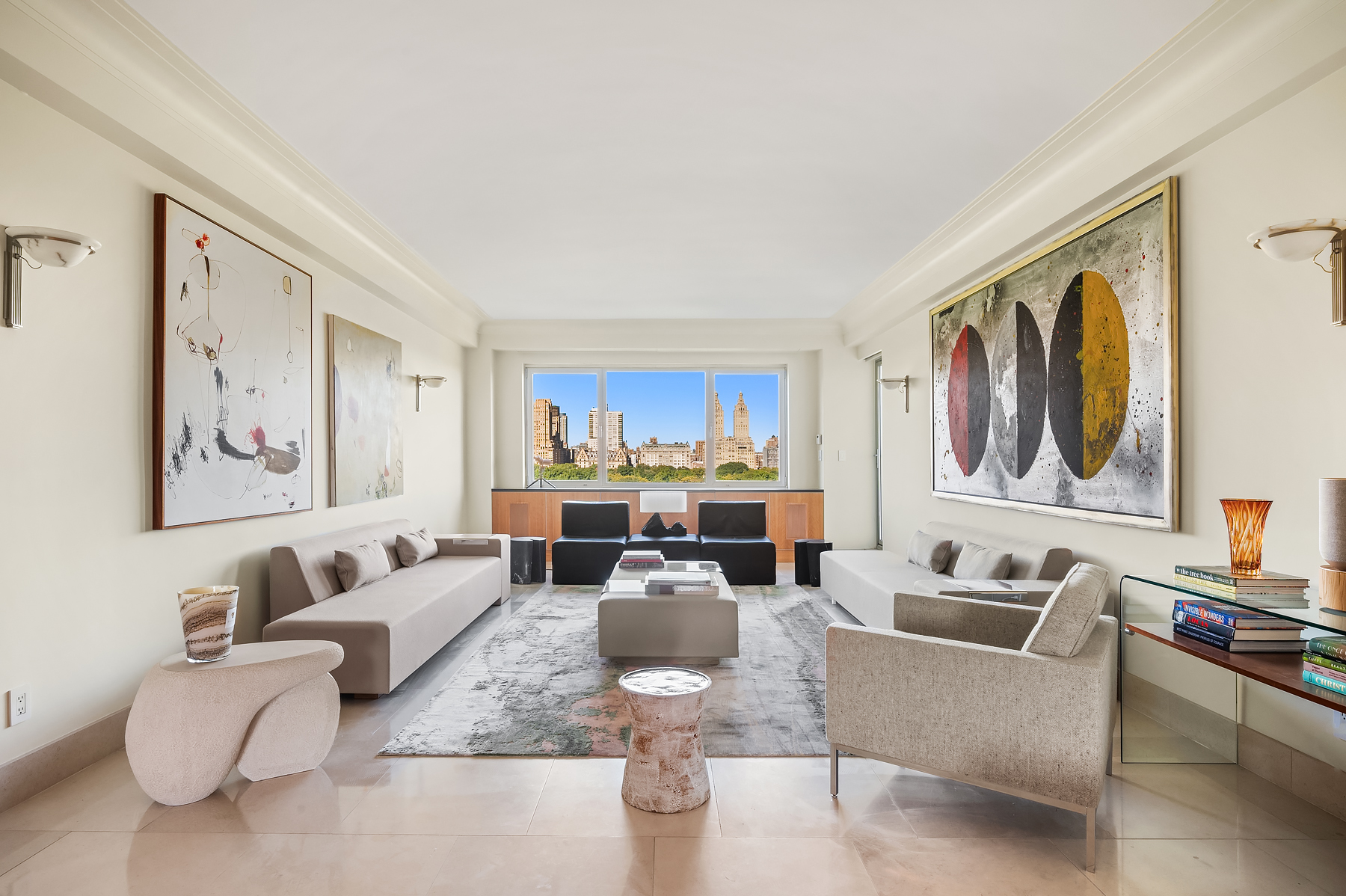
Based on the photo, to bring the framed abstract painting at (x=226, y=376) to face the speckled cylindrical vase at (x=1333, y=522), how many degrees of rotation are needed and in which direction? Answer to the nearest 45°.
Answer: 0° — it already faces it

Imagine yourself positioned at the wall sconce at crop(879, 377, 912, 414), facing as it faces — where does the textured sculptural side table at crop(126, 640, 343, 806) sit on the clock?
The textured sculptural side table is roughly at 10 o'clock from the wall sconce.

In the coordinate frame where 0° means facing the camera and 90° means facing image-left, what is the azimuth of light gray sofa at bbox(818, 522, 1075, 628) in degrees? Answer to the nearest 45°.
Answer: approximately 45°

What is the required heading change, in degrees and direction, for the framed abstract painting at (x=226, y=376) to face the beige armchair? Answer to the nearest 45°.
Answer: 0° — it already faces it

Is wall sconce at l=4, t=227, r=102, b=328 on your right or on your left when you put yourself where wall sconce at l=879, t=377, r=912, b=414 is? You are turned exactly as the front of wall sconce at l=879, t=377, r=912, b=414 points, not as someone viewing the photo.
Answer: on your left

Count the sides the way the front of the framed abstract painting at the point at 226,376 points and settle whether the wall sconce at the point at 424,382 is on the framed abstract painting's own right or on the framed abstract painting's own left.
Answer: on the framed abstract painting's own left

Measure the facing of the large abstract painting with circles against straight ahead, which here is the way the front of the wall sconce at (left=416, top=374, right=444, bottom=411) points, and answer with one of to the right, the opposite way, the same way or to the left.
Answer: the opposite way

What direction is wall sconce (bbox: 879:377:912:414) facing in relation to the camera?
to the viewer's left

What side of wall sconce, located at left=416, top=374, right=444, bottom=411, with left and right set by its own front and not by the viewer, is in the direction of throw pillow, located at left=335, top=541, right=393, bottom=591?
right

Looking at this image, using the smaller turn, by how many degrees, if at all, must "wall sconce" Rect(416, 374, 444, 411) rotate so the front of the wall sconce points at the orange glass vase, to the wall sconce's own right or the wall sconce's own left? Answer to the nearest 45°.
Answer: approximately 45° to the wall sconce's own right

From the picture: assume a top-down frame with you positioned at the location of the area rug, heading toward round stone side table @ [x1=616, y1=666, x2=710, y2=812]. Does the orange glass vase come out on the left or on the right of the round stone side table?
left

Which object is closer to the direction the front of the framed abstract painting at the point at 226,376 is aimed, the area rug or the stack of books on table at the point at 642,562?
the area rug

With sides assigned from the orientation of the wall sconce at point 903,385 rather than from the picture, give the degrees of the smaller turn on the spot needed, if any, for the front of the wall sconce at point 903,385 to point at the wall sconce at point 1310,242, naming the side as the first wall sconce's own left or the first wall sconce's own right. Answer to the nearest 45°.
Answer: approximately 90° to the first wall sconce's own left

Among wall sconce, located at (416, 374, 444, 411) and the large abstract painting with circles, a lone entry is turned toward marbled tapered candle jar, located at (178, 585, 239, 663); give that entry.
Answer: the large abstract painting with circles
